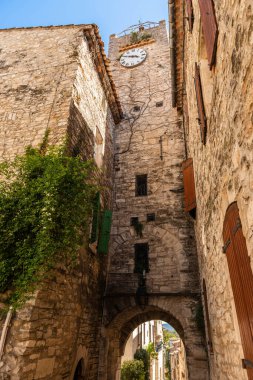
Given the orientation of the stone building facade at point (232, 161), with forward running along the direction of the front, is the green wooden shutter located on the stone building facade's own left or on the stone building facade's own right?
on the stone building facade's own right

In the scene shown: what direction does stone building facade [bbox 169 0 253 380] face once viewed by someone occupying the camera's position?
facing to the left of the viewer

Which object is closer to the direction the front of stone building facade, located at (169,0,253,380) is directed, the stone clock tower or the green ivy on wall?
the green ivy on wall

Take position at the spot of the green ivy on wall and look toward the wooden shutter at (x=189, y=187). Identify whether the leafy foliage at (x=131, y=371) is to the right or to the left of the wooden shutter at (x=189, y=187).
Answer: left

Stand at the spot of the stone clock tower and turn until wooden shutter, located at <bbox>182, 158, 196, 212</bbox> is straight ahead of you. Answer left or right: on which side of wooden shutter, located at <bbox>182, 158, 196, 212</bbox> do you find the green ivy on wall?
right

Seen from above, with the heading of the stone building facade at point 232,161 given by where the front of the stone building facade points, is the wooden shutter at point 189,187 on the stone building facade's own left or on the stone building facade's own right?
on the stone building facade's own right

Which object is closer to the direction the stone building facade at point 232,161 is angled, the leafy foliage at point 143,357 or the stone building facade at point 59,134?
the stone building facade
